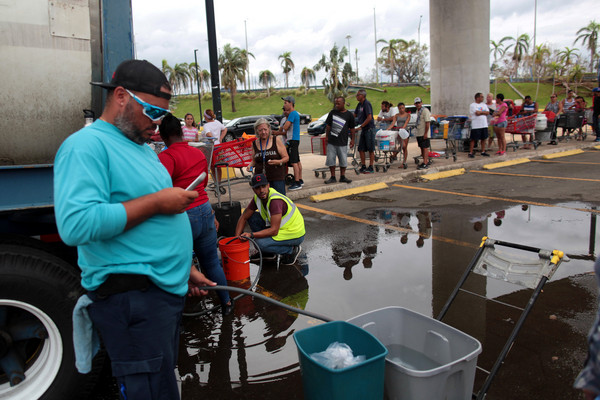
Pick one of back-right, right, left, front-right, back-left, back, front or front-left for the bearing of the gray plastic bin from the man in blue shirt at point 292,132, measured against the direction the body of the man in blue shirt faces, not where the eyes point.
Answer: left

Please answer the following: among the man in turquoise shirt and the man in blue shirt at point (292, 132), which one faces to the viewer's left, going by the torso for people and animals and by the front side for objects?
the man in blue shirt

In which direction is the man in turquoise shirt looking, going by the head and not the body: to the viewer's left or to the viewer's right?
to the viewer's right

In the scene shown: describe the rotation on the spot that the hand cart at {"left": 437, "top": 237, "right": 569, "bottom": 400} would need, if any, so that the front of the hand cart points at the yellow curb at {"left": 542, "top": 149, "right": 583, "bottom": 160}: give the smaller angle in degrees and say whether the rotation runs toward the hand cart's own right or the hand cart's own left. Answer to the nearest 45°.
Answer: approximately 135° to the hand cart's own right

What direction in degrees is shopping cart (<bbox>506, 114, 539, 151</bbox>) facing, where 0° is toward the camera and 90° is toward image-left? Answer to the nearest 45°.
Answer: approximately 90°

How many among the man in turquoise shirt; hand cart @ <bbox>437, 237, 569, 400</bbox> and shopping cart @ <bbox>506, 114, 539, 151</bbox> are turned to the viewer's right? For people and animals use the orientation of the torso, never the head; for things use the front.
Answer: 1

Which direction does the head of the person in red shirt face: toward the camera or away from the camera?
away from the camera

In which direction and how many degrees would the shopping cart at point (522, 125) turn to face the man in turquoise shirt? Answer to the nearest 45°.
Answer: approximately 90° to its left

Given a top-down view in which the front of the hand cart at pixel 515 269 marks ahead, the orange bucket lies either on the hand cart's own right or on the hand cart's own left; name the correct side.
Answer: on the hand cart's own right

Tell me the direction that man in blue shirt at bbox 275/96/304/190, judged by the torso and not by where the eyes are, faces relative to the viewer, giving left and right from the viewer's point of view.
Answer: facing to the left of the viewer

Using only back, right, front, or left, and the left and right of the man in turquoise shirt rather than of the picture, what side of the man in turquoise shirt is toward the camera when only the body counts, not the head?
right

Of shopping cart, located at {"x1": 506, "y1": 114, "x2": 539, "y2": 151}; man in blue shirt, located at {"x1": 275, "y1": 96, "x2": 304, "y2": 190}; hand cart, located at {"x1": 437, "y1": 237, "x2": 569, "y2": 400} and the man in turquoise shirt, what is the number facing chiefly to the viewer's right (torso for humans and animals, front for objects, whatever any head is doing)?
1
